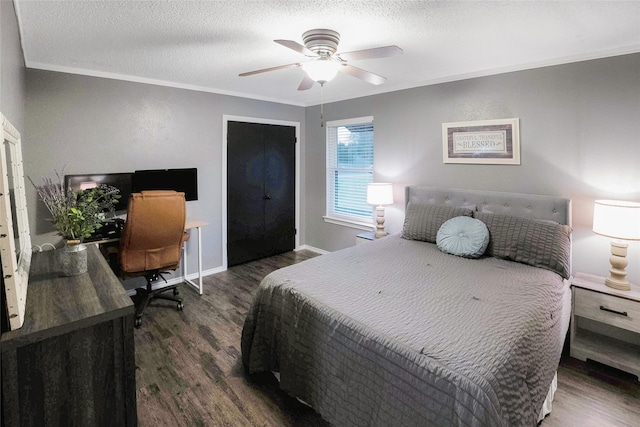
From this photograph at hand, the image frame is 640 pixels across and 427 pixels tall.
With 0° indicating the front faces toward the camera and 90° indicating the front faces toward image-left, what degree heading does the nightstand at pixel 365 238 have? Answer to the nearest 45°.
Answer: approximately 45°

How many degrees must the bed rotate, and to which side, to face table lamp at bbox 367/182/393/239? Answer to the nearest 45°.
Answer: approximately 135° to its right

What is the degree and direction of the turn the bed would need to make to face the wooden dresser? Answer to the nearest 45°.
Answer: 0° — it already faces it

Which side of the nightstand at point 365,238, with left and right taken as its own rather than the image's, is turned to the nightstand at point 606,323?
left

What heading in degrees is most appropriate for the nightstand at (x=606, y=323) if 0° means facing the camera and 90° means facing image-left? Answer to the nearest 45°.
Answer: approximately 45°

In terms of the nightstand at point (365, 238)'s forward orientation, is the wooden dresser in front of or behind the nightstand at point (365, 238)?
in front

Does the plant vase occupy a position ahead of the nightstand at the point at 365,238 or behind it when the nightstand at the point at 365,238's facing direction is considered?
ahead

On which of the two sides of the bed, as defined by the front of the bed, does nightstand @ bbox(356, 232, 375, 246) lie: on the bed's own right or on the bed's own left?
on the bed's own right

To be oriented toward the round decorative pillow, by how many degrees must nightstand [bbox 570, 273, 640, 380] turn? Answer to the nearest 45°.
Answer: approximately 45° to its right
